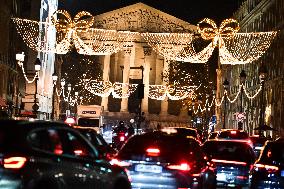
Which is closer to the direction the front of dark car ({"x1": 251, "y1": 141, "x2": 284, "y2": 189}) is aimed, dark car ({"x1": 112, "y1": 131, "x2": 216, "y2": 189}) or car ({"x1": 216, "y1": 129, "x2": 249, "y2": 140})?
the car

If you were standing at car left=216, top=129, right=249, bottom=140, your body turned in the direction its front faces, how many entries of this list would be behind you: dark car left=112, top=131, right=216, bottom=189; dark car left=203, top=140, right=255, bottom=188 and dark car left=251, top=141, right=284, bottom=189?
3

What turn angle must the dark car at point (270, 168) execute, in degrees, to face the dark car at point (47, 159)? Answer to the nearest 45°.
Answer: approximately 135° to its left

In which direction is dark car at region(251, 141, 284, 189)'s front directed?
away from the camera

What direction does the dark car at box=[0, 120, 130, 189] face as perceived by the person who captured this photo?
facing away from the viewer and to the right of the viewer

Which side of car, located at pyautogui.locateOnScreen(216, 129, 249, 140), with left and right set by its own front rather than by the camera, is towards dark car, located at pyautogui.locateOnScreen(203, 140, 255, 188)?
back

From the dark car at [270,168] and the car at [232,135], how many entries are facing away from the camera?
2

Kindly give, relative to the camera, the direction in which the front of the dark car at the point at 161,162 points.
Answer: facing away from the viewer and to the right of the viewer

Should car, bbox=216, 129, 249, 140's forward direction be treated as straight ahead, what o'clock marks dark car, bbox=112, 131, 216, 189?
The dark car is roughly at 6 o'clock from the car.

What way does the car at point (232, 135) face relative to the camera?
away from the camera
